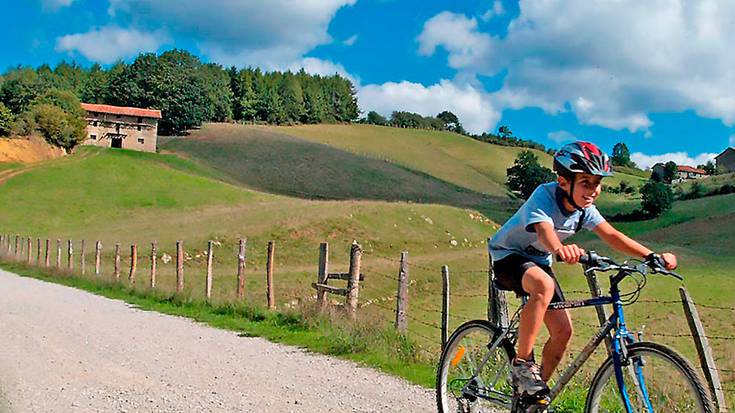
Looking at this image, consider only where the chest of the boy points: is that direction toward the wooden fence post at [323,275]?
no

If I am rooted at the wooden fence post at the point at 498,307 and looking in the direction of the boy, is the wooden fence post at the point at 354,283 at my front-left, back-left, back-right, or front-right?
back-right

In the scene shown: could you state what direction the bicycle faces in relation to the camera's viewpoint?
facing the viewer and to the right of the viewer

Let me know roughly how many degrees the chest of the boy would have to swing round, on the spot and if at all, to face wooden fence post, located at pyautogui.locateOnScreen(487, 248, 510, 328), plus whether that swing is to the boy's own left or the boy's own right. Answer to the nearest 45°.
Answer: approximately 135° to the boy's own left

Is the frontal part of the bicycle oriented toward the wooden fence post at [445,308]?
no

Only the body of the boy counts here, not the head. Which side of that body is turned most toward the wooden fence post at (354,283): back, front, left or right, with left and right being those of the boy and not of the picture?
back

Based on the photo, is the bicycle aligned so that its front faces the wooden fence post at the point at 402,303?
no

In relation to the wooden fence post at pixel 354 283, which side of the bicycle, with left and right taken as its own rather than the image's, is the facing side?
back

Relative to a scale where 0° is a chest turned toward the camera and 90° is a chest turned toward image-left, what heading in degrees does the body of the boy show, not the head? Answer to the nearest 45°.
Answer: approximately 315°

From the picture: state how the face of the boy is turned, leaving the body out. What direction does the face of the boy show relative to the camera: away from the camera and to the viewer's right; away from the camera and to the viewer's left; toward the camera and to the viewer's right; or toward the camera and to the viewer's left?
toward the camera and to the viewer's right
